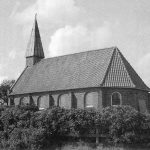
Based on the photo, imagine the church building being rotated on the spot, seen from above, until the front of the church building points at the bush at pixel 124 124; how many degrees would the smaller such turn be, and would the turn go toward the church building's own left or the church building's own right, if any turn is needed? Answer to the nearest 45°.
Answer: approximately 135° to the church building's own left

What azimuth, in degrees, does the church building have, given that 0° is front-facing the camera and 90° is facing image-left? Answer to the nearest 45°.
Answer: approximately 135°
